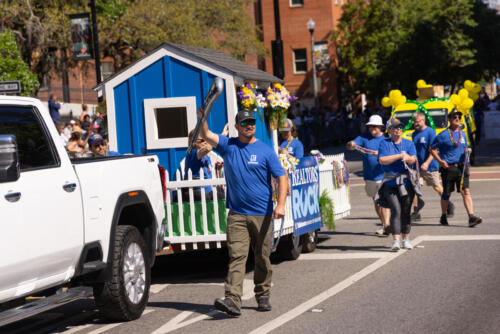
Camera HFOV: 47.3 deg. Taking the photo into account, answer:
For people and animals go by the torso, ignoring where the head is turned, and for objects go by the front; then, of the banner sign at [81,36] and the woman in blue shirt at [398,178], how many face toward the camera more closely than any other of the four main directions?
2

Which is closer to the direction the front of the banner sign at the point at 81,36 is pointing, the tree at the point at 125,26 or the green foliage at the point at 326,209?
the green foliage

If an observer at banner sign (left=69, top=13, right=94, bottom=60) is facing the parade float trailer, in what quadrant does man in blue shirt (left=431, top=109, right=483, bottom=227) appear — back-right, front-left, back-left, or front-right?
front-left

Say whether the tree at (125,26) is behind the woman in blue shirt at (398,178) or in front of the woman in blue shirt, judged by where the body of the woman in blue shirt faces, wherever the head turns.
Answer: behind

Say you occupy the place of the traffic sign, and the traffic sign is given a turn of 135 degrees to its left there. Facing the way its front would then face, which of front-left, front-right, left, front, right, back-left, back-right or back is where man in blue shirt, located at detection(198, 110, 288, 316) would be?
right

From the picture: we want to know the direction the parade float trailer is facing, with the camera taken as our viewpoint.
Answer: facing the viewer and to the left of the viewer

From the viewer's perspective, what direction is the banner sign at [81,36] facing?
toward the camera

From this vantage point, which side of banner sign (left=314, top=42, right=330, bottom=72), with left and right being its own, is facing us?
front

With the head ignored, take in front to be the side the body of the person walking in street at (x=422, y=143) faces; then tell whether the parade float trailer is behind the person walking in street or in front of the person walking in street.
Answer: in front

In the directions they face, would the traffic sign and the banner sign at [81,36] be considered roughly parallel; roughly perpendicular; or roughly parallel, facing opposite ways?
roughly parallel

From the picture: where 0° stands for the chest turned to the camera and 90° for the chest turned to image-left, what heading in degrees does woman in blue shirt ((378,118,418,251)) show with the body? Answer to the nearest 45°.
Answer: approximately 0°
